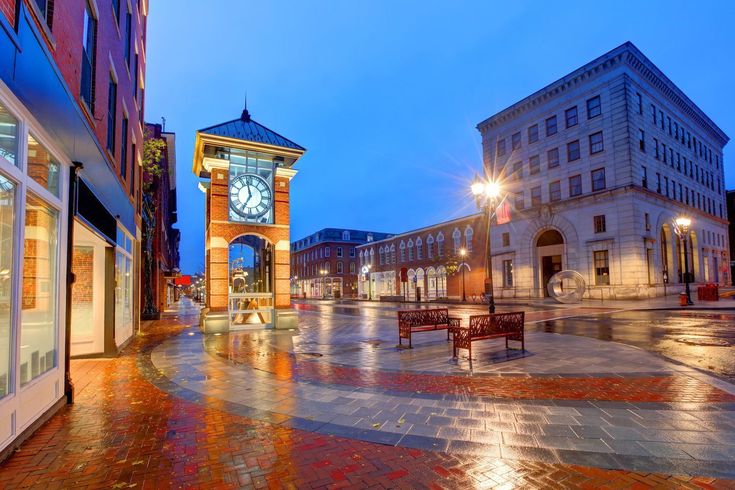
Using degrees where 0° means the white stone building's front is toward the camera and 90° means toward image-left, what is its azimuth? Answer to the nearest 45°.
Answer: approximately 45°

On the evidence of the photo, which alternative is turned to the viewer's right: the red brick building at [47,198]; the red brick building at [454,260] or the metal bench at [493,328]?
the red brick building at [47,198]

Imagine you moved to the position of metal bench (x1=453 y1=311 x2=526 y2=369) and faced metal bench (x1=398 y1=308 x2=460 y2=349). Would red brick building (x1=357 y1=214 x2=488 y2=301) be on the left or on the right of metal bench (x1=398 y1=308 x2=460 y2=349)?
right

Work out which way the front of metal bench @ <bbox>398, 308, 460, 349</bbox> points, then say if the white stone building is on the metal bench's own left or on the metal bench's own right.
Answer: on the metal bench's own left

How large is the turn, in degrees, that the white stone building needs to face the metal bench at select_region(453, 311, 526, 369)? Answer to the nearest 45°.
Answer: approximately 45° to its left

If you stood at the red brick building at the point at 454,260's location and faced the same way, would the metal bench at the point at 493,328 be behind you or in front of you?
in front

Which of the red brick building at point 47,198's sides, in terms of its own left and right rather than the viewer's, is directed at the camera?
right

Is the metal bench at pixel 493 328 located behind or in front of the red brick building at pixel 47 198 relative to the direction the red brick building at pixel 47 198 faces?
in front

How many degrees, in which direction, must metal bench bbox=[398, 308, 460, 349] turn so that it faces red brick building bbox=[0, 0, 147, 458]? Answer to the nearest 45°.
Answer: approximately 90° to its right

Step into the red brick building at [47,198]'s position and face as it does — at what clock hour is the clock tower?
The clock tower is roughly at 10 o'clock from the red brick building.
